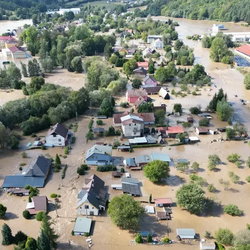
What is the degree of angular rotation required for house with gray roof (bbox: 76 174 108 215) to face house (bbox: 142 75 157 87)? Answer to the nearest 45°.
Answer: approximately 135° to its left

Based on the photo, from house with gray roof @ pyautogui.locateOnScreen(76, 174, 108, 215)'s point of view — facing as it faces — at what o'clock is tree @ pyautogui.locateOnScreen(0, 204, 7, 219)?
The tree is roughly at 3 o'clock from the house with gray roof.

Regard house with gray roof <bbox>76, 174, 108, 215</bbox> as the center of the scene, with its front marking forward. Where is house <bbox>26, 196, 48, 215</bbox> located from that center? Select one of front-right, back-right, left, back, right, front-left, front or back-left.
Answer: right

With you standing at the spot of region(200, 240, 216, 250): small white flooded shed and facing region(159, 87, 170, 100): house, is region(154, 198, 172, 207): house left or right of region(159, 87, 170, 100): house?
left

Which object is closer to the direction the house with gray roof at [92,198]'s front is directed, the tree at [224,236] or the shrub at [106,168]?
the tree

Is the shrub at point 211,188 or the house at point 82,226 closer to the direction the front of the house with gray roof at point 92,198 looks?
the house

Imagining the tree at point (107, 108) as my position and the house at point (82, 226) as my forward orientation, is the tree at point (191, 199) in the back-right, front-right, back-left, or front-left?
front-left

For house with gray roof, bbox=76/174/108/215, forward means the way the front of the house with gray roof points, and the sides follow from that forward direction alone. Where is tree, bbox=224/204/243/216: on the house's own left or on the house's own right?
on the house's own left

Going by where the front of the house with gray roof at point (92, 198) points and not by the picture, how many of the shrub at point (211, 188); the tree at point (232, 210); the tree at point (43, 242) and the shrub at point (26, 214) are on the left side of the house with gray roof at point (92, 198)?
2

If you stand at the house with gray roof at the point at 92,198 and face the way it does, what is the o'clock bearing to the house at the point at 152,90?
The house is roughly at 7 o'clock from the house with gray roof.

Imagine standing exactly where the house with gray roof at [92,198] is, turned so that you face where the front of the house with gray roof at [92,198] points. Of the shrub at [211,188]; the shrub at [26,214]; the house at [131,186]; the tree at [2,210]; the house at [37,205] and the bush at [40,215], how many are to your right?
4

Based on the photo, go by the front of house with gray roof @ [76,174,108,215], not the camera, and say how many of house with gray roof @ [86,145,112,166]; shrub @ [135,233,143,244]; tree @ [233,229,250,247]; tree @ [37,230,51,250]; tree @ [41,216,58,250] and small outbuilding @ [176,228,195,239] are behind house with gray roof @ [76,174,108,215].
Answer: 1

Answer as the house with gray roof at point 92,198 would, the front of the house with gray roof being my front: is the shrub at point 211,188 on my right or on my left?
on my left

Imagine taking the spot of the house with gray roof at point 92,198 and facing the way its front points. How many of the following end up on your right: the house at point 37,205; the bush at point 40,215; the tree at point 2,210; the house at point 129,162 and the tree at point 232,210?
3

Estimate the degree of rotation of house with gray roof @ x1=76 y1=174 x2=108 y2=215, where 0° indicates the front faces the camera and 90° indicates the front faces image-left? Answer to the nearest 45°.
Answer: approximately 0°

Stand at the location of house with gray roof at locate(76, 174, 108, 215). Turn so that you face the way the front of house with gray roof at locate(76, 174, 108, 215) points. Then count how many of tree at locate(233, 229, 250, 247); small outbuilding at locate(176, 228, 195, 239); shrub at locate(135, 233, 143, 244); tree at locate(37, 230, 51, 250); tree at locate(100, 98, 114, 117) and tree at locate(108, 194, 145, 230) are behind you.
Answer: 1

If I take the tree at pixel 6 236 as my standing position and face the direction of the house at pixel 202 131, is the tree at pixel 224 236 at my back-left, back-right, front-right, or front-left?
front-right
